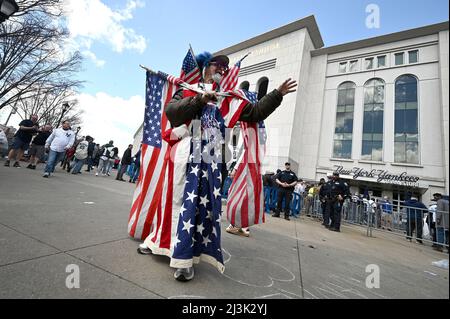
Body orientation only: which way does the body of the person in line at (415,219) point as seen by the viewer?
away from the camera

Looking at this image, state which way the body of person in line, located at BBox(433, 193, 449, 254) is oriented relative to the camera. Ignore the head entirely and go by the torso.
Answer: to the viewer's left

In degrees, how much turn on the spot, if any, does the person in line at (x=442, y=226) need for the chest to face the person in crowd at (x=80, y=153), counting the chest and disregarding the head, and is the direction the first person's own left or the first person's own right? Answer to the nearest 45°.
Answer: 0° — they already face them

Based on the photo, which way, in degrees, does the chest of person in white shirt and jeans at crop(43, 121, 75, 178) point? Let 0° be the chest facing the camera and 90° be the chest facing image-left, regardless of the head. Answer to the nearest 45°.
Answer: approximately 0°
